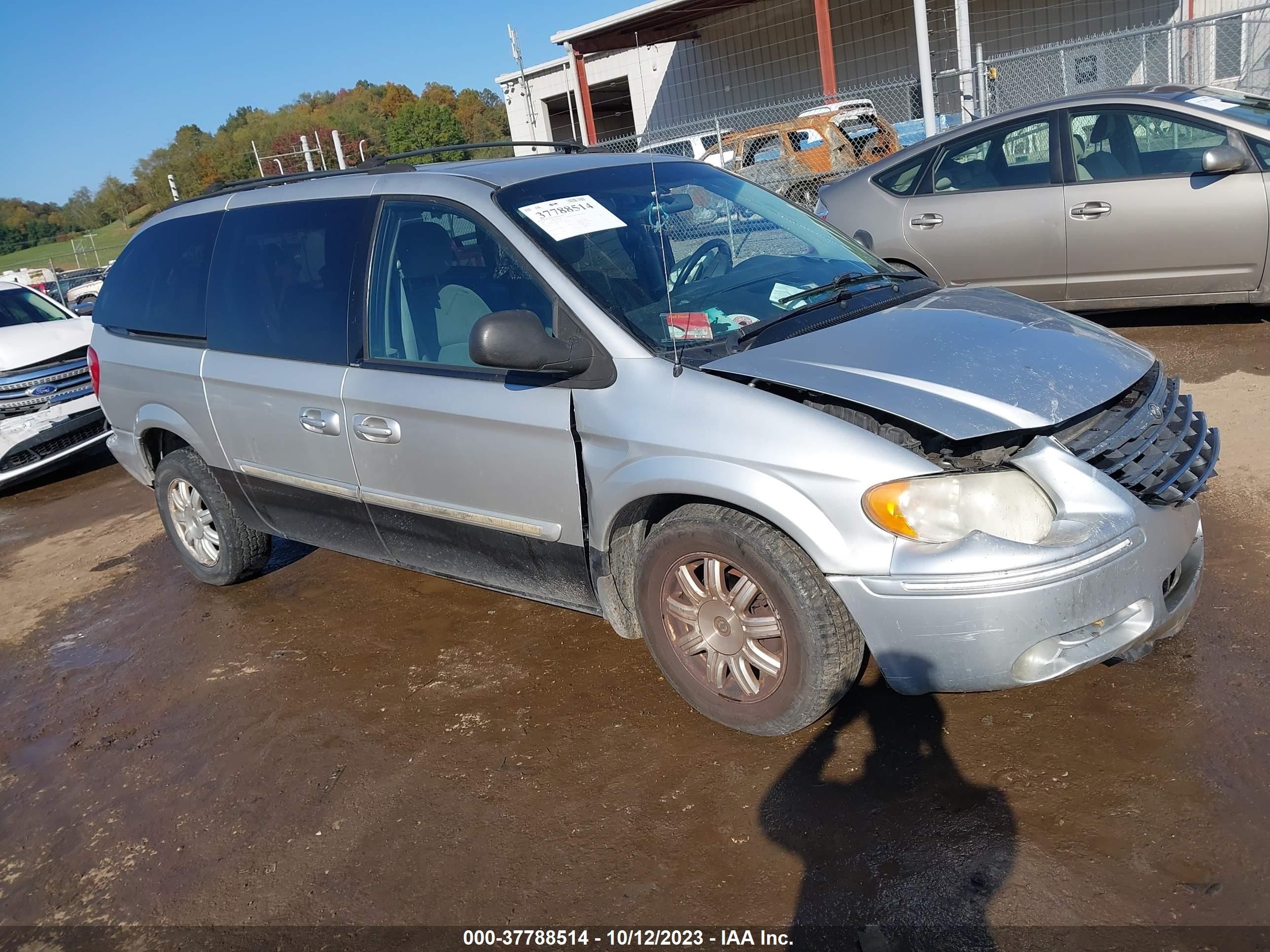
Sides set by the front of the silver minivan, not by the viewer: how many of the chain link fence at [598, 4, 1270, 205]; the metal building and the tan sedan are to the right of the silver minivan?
0

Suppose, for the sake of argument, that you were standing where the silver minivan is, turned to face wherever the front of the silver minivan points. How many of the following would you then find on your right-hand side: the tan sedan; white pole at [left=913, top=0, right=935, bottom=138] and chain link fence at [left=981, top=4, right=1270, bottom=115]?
0

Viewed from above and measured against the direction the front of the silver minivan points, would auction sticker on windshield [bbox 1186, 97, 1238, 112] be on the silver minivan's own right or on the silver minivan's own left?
on the silver minivan's own left

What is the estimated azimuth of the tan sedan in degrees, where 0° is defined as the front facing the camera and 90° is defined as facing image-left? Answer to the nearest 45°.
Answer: approximately 270°

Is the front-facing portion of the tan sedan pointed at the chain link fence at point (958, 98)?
no

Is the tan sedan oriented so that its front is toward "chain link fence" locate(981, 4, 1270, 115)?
no

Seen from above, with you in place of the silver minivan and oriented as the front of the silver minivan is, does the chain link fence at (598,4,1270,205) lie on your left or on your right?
on your left

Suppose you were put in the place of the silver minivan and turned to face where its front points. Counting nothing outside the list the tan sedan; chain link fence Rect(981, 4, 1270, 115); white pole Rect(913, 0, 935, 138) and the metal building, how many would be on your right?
0

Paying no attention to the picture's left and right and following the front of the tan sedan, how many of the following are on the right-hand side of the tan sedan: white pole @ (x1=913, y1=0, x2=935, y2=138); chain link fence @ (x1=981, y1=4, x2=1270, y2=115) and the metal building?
0

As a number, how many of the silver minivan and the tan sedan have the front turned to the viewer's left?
0

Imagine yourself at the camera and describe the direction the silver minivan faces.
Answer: facing the viewer and to the right of the viewer

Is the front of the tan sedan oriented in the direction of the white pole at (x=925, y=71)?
no

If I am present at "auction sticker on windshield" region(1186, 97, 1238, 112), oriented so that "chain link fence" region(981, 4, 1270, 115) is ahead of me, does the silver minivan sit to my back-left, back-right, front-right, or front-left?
back-left

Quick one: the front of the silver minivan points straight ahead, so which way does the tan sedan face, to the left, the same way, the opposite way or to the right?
the same way
